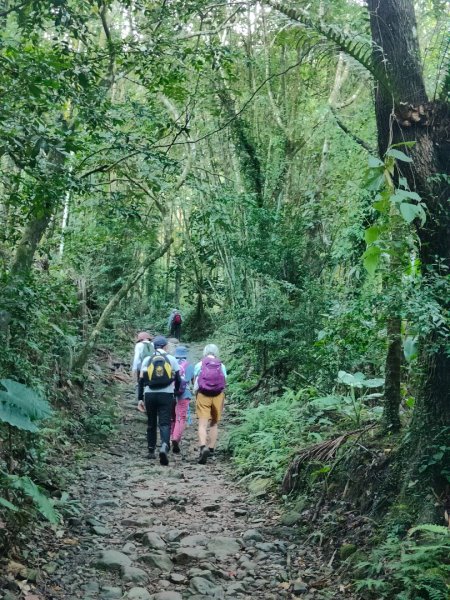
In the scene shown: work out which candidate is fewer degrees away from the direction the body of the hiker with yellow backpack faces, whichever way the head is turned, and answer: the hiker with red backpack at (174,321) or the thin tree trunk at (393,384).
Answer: the hiker with red backpack

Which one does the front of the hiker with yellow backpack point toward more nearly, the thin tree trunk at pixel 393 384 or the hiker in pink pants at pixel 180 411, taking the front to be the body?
the hiker in pink pants

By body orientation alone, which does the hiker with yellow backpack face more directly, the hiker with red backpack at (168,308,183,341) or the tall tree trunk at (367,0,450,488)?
the hiker with red backpack

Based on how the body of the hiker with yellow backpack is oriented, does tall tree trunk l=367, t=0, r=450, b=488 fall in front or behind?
behind

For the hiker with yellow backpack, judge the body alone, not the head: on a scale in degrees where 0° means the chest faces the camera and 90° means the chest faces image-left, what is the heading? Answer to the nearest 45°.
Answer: approximately 180°

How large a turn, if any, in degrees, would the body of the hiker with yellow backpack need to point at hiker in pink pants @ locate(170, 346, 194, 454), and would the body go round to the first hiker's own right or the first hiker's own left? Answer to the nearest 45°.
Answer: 0° — they already face them
